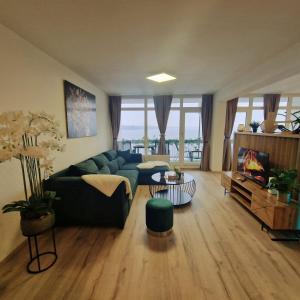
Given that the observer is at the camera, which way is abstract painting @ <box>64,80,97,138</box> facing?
facing the viewer and to the right of the viewer

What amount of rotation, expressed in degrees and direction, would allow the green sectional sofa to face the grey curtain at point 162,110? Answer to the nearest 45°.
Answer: approximately 45° to its left

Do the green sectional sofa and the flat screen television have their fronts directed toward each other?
yes

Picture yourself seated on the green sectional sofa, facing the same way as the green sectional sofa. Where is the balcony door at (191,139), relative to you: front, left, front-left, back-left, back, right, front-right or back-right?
front-left

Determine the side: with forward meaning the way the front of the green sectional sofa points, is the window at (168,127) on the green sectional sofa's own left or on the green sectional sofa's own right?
on the green sectional sofa's own left

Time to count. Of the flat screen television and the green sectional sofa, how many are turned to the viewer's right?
1

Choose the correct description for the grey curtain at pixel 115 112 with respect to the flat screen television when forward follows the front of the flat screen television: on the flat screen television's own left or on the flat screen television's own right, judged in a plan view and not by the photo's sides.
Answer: on the flat screen television's own right

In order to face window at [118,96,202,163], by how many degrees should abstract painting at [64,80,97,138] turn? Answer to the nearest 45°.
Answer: approximately 90° to its left

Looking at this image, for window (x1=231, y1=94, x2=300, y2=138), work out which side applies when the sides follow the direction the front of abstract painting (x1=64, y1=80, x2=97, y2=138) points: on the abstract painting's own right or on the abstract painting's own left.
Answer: on the abstract painting's own left

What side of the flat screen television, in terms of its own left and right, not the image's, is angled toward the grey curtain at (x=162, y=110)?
right

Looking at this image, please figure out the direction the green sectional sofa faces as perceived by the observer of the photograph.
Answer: facing to the right of the viewer

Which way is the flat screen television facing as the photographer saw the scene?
facing the viewer and to the left of the viewer

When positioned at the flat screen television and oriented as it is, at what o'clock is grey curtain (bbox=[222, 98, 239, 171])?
The grey curtain is roughly at 4 o'clock from the flat screen television.
